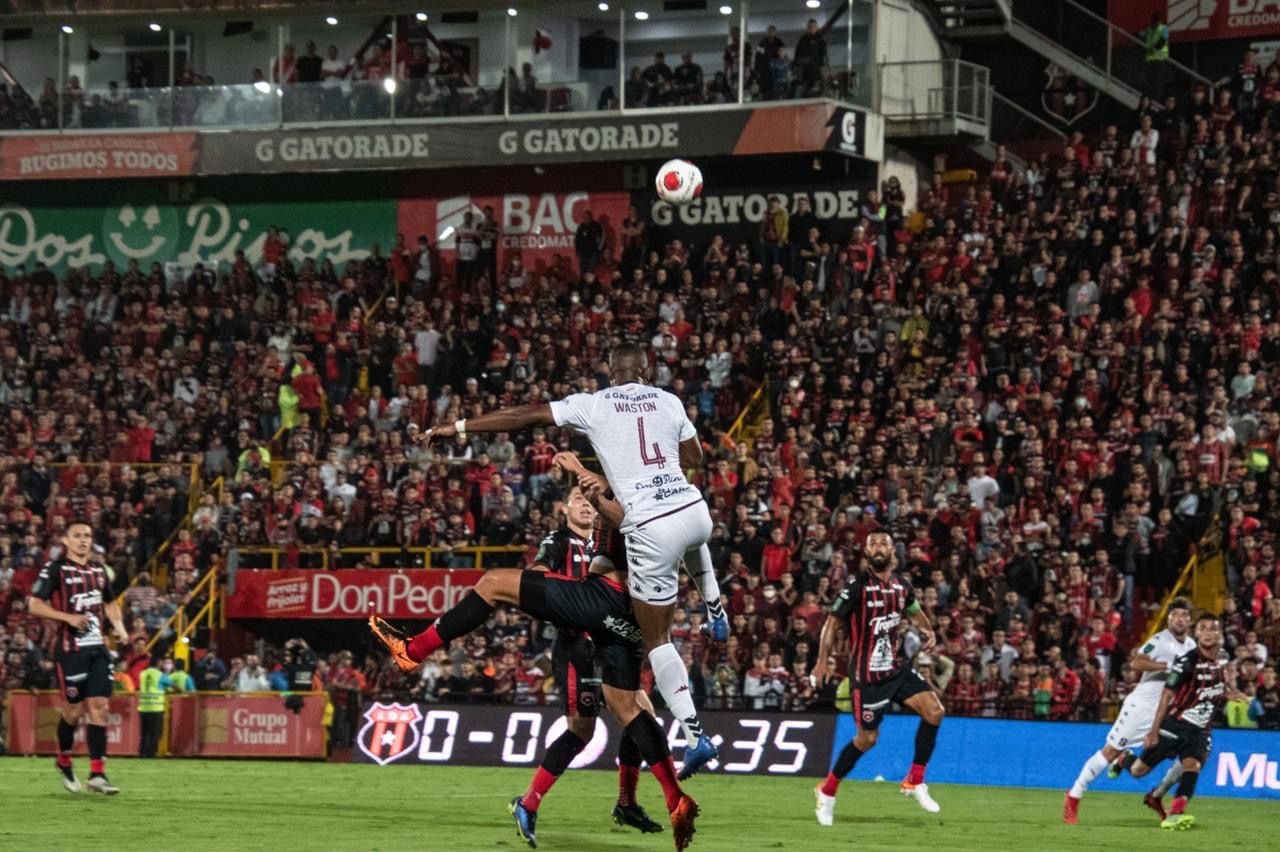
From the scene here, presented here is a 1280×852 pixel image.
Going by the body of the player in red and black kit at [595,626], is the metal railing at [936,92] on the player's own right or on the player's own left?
on the player's own right

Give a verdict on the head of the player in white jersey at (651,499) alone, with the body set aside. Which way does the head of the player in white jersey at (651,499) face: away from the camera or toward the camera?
away from the camera

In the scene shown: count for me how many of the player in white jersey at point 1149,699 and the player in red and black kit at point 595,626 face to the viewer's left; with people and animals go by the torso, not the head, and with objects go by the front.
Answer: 1

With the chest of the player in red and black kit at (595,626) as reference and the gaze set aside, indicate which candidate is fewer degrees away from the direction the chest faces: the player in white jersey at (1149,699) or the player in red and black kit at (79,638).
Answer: the player in red and black kit

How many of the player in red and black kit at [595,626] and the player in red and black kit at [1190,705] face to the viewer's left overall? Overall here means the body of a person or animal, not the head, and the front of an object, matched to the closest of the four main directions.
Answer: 1

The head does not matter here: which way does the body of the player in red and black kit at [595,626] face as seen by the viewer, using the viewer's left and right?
facing to the left of the viewer

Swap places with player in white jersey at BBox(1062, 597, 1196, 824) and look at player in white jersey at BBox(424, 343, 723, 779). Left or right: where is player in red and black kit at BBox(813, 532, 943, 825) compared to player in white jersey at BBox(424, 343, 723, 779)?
right
